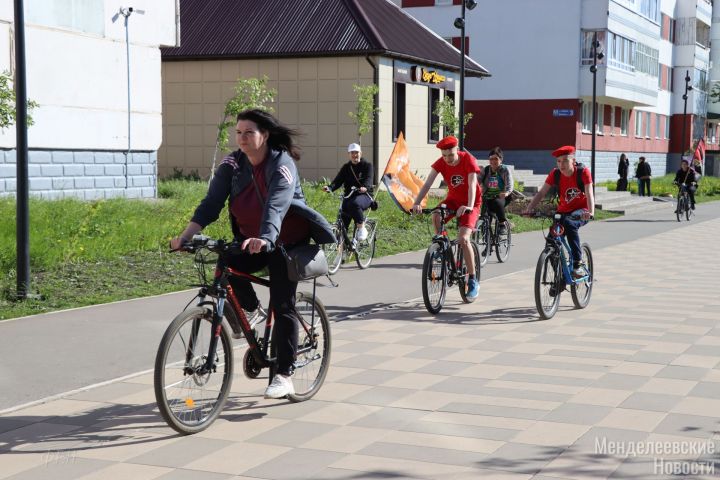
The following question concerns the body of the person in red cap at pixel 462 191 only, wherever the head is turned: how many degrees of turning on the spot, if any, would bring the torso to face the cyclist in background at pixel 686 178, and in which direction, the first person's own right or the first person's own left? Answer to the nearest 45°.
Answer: approximately 135° to the first person's own right

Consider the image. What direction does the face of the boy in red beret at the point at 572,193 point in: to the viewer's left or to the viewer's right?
to the viewer's left

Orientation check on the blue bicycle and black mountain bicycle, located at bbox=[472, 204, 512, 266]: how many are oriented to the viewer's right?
0

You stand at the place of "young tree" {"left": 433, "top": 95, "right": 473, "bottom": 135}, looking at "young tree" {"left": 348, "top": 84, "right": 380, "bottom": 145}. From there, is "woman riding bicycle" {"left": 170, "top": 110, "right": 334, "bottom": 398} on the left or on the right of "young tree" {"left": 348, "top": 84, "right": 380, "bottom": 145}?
left

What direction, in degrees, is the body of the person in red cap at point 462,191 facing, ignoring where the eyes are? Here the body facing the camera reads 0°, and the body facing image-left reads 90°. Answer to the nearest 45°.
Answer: approximately 45°

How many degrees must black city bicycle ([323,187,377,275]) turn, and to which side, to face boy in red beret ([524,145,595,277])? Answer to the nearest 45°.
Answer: approximately 90° to its left

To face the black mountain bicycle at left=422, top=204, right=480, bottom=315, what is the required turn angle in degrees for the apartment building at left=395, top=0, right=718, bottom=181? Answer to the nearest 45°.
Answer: approximately 45° to its right

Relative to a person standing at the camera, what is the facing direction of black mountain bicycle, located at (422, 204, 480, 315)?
facing the viewer and to the left of the viewer

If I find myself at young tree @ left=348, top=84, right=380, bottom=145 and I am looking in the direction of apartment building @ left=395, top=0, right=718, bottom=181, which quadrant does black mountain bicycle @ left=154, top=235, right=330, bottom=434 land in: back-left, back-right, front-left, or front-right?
back-right

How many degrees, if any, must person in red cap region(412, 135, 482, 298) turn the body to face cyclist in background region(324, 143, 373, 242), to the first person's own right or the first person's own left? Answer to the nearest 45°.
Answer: approximately 135° to the first person's own right
